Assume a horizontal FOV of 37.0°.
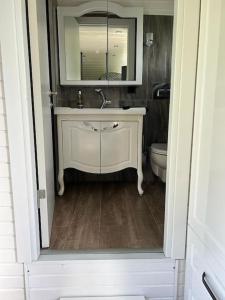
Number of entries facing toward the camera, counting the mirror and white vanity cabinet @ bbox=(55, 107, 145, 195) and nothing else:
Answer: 2

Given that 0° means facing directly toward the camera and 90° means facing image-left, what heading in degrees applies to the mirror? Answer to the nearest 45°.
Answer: approximately 0°
